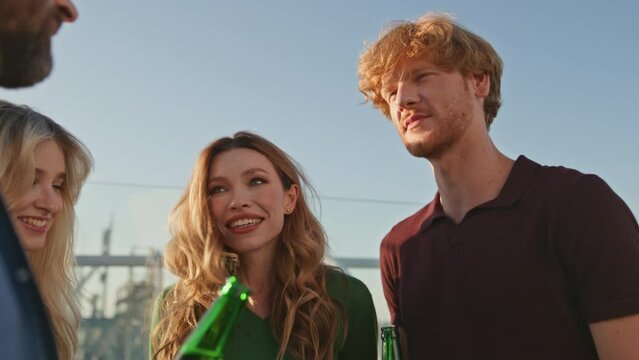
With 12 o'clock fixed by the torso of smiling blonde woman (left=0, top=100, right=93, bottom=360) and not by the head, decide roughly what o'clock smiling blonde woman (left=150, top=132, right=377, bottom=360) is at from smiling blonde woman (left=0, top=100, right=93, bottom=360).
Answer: smiling blonde woman (left=150, top=132, right=377, bottom=360) is roughly at 11 o'clock from smiling blonde woman (left=0, top=100, right=93, bottom=360).

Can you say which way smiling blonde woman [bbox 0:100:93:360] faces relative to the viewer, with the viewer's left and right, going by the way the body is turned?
facing the viewer and to the right of the viewer

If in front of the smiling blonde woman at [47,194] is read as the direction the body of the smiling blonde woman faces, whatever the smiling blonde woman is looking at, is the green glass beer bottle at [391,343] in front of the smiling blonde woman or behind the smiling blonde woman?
in front
